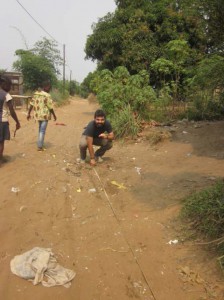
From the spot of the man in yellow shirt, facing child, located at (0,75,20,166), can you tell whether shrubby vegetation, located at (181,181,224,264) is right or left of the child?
left

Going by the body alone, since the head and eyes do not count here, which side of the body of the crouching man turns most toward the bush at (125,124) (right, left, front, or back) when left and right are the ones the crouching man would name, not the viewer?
back

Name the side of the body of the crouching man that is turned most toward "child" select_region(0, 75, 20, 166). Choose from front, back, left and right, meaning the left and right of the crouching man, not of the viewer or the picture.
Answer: right

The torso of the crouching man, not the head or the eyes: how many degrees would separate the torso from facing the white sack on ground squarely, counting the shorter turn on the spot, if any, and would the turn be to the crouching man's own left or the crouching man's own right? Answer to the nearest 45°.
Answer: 0° — they already face it

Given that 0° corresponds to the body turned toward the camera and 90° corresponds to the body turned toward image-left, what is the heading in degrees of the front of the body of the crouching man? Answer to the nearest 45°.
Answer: approximately 0°

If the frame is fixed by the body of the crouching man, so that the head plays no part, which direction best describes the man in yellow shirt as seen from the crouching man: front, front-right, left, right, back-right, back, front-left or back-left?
back-right
